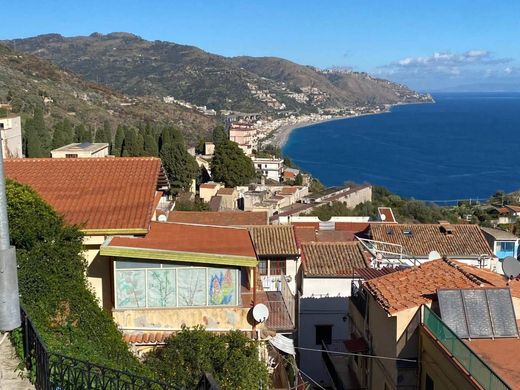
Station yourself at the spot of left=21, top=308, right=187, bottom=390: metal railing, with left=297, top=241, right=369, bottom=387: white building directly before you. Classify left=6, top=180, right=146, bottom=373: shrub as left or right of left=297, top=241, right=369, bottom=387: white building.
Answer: left

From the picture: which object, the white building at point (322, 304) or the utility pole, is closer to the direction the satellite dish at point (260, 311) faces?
the utility pole

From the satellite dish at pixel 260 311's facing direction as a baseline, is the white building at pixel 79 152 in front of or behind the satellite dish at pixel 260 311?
behind

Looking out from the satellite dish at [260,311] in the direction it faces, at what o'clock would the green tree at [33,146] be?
The green tree is roughly at 5 o'clock from the satellite dish.

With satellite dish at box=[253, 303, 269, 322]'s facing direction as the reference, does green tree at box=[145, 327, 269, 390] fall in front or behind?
in front

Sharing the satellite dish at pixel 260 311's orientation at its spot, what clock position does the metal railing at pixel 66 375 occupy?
The metal railing is roughly at 1 o'clock from the satellite dish.

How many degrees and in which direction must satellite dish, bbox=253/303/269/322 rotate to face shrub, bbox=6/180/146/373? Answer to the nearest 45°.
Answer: approximately 90° to its right

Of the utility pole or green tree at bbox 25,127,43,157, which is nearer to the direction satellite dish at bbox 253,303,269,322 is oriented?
the utility pole

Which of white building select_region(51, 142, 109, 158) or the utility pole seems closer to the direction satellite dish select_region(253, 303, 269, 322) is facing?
the utility pole

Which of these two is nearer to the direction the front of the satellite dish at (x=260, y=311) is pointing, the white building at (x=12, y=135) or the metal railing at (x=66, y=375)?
the metal railing

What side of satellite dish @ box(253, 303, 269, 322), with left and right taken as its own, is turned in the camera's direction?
front

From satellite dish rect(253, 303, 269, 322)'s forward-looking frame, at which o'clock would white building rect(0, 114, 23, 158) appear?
The white building is roughly at 5 o'clock from the satellite dish.

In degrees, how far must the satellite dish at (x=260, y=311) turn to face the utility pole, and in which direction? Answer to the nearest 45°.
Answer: approximately 45° to its right
